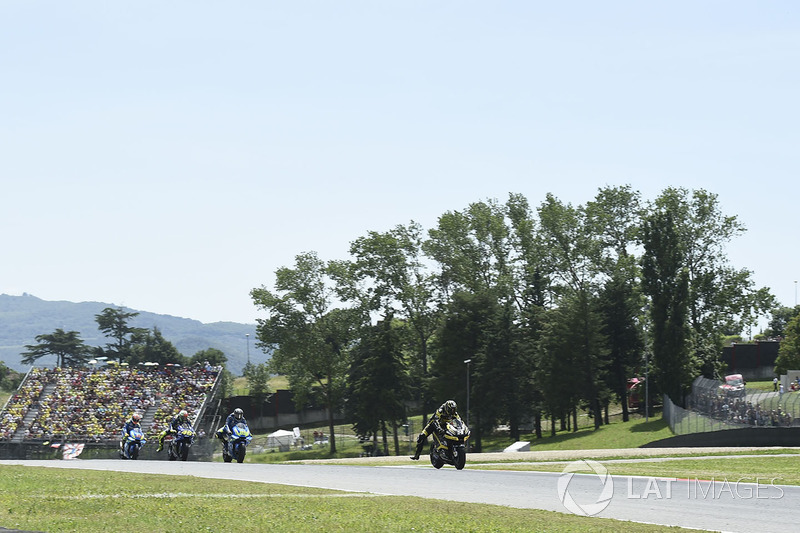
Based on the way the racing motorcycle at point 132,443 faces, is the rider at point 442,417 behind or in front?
in front

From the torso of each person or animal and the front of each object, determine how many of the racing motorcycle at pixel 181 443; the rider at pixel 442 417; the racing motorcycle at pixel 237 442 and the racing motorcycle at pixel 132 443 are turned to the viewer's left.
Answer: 0

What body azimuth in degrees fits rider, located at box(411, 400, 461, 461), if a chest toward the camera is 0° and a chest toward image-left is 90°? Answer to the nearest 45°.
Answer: approximately 315°

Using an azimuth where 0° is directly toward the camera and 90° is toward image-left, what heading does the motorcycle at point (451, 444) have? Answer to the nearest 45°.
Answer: approximately 315°

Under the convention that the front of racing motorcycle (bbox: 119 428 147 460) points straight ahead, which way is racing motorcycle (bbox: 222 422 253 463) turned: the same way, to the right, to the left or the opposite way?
the same way

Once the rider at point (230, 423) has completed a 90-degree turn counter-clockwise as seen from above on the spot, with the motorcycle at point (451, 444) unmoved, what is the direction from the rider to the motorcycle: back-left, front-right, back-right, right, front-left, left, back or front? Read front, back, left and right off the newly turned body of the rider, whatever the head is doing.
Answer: right

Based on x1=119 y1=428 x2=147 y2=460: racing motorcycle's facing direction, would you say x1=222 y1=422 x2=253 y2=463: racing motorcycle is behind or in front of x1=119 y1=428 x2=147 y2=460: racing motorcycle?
in front

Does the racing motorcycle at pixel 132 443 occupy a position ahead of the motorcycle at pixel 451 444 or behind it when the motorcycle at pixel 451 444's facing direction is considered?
behind

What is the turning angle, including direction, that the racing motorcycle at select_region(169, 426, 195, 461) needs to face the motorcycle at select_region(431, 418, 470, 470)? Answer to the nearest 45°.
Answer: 0° — it already faces it

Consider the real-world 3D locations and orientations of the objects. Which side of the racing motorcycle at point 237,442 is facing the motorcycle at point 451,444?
front

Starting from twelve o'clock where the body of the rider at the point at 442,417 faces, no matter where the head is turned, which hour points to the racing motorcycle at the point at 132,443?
The racing motorcycle is roughly at 6 o'clock from the rider.

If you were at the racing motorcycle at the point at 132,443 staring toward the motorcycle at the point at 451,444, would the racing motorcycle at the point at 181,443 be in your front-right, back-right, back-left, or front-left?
front-left

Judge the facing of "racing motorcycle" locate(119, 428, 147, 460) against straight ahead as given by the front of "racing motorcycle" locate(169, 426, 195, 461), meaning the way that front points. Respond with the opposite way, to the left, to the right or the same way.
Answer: the same way

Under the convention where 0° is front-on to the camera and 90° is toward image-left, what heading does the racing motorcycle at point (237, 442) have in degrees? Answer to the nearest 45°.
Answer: approximately 315°

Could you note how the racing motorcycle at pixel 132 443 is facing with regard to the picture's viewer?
facing the viewer and to the right of the viewer

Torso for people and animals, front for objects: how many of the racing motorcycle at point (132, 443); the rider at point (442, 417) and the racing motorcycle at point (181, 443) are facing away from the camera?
0

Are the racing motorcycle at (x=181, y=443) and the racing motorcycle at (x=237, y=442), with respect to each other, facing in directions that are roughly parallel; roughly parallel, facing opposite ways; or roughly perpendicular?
roughly parallel

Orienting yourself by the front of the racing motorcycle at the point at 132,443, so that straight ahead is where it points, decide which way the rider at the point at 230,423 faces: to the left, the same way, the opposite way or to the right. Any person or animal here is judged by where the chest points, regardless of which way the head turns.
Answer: the same way
